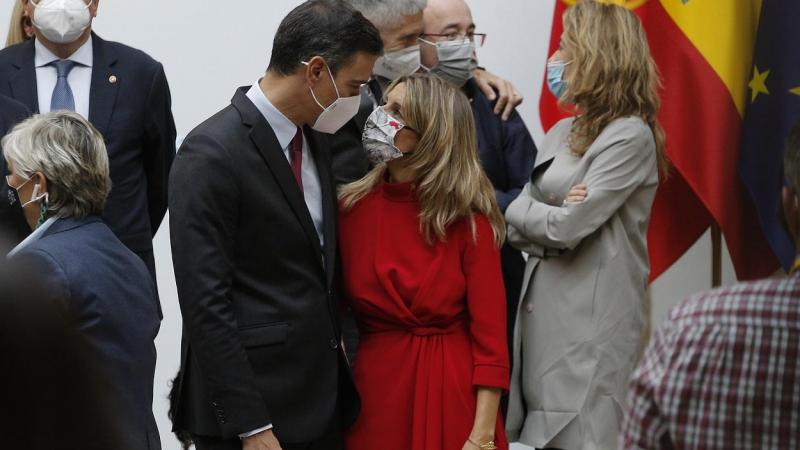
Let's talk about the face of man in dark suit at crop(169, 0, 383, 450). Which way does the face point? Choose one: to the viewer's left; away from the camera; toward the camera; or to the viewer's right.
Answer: to the viewer's right

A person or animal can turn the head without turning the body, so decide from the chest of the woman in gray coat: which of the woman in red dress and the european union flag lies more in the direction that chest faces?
the woman in red dress

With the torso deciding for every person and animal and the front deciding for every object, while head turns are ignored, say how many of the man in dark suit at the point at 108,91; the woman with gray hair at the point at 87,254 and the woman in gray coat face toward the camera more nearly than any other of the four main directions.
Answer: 1

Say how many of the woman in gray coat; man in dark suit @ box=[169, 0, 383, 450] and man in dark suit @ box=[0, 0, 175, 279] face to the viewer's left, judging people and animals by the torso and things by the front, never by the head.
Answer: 1

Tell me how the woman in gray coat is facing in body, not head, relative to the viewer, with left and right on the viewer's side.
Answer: facing to the left of the viewer

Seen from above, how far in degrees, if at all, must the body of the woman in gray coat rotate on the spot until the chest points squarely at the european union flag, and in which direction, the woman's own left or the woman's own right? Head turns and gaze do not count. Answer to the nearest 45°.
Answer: approximately 135° to the woman's own right

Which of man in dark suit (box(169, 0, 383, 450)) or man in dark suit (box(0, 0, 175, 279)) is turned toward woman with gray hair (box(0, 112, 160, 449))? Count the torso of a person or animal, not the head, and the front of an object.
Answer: man in dark suit (box(0, 0, 175, 279))

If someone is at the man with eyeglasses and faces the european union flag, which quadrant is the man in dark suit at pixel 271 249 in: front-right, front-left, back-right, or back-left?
back-right

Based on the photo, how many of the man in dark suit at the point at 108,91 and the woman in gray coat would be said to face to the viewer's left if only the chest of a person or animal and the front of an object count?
1

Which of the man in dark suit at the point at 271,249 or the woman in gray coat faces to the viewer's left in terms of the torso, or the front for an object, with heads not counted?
the woman in gray coat

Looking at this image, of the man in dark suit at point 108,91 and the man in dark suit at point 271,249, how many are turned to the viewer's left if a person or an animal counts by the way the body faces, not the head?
0
